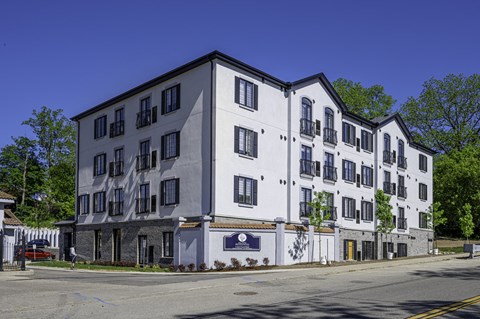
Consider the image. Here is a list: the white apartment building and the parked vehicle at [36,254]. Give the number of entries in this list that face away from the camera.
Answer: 0

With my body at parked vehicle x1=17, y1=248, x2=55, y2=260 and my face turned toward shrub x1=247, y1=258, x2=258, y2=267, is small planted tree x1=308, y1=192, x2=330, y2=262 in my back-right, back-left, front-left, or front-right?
front-left
